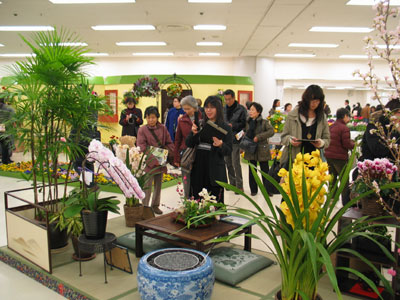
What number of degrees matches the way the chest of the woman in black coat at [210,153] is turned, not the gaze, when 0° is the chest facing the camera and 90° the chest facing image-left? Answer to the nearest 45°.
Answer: approximately 45°

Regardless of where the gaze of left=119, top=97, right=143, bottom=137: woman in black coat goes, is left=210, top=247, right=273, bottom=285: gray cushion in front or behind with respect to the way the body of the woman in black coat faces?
in front

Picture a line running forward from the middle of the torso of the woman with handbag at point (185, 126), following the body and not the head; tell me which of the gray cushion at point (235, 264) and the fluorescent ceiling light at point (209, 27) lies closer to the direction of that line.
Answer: the gray cushion

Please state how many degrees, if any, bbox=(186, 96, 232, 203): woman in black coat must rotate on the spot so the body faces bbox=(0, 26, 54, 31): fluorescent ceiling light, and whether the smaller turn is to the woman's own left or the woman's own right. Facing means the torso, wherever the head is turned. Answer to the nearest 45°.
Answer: approximately 90° to the woman's own right

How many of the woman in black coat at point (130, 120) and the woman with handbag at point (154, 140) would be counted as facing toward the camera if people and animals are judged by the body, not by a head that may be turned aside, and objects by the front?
2

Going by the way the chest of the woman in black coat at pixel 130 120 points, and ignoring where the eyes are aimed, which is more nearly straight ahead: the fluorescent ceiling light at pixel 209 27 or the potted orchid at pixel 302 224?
the potted orchid

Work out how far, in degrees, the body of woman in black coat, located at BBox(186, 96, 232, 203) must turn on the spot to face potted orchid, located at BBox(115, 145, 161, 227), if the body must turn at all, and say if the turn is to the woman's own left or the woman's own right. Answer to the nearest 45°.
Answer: approximately 45° to the woman's own right
